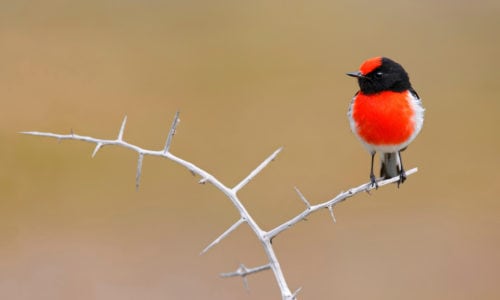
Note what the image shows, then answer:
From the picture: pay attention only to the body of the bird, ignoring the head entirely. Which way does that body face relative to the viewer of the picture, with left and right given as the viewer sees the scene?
facing the viewer
